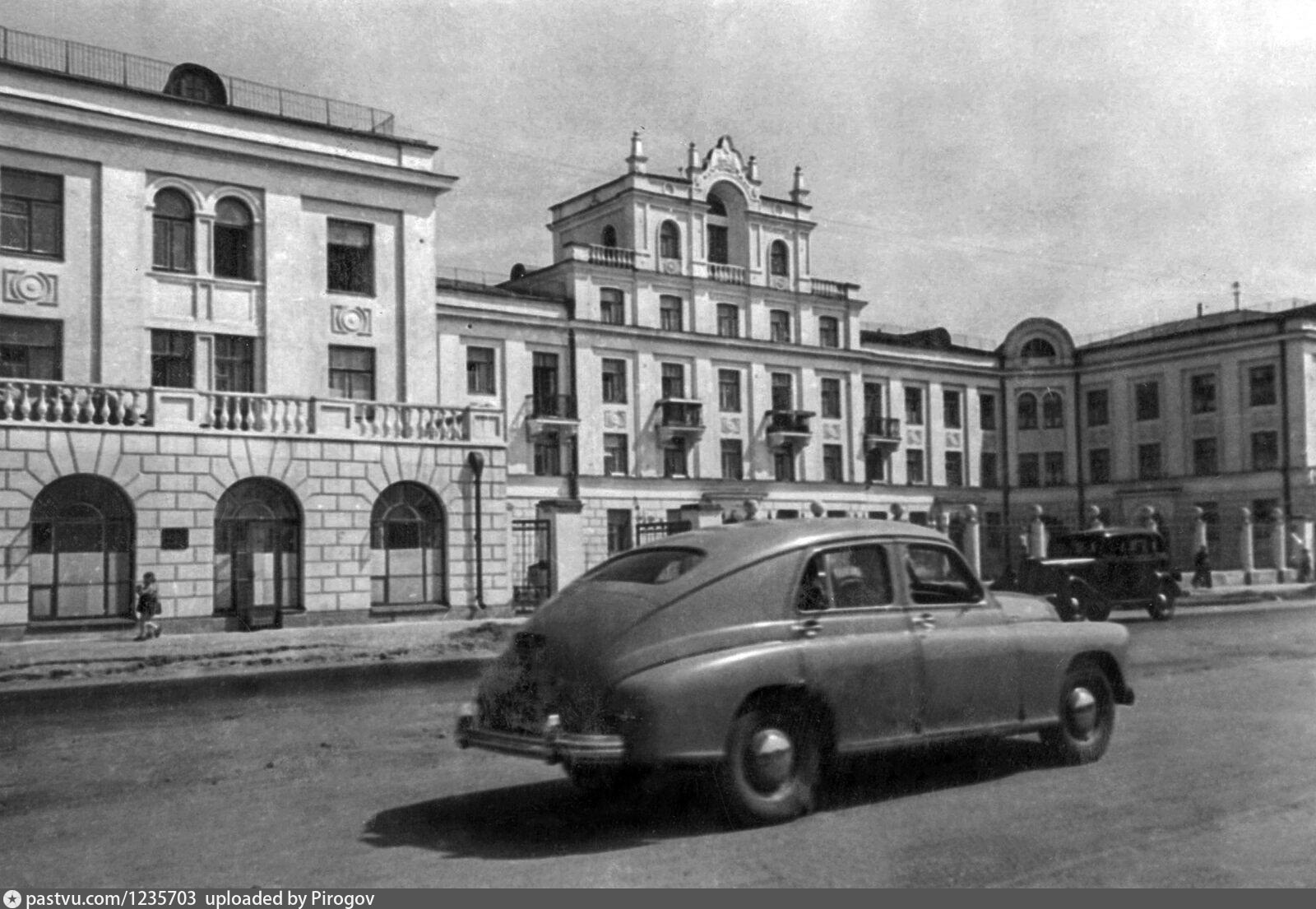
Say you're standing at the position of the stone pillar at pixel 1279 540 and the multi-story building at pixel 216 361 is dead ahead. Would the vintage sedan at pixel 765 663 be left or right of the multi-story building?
left

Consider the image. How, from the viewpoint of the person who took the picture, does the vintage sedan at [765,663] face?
facing away from the viewer and to the right of the viewer

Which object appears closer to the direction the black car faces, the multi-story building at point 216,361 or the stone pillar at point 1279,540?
the multi-story building

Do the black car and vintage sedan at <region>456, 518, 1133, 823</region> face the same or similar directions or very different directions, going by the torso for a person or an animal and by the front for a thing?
very different directions

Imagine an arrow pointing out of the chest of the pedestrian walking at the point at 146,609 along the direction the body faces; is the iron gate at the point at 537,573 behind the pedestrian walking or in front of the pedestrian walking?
behind

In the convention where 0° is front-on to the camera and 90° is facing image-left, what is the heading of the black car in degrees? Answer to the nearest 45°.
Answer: approximately 45°

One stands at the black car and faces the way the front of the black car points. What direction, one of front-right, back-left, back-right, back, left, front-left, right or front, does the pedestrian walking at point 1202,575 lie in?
back-right
